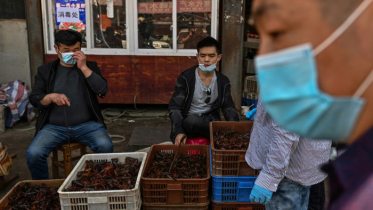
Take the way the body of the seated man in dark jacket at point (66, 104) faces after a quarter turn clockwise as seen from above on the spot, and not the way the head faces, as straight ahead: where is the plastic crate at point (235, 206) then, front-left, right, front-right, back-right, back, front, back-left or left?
back-left

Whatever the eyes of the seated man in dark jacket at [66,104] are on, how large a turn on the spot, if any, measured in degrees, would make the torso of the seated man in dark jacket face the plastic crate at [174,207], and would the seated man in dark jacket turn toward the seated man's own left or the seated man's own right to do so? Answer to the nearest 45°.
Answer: approximately 45° to the seated man's own left

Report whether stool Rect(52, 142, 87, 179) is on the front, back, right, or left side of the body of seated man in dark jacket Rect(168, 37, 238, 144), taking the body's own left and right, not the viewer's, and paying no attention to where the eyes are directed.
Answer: right

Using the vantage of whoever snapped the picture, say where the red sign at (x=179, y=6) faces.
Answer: facing the viewer

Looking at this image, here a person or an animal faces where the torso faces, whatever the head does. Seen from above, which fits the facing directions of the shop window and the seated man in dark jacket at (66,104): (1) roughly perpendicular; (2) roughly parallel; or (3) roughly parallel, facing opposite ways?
roughly parallel

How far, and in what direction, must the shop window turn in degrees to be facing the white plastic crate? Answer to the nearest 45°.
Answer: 0° — it already faces it

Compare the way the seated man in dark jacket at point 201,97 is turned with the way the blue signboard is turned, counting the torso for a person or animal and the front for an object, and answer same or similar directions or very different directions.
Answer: same or similar directions

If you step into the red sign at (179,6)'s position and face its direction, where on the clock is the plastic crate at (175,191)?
The plastic crate is roughly at 12 o'clock from the red sign.

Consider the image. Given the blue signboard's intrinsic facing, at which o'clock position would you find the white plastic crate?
The white plastic crate is roughly at 12 o'clock from the blue signboard.

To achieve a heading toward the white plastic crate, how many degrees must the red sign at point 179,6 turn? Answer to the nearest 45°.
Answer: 0° — it already faces it

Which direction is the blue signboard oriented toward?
toward the camera

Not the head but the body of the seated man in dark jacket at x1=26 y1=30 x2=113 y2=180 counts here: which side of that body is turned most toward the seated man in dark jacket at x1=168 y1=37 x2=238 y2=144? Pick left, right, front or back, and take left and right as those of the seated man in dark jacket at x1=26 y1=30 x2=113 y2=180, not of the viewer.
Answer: left

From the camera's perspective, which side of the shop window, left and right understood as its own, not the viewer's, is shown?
front

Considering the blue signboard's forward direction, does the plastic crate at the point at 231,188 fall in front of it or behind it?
in front

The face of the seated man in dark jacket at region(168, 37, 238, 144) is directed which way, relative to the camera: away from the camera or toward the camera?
toward the camera

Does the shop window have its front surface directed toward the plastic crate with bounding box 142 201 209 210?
yes
